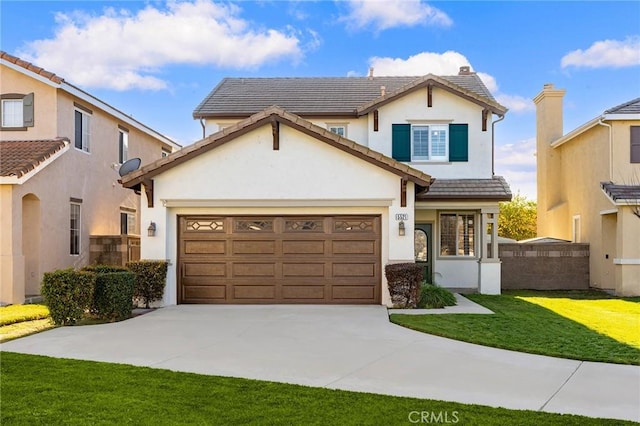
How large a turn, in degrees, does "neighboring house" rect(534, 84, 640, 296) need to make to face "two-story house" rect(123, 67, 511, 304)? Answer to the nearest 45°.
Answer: approximately 45° to its right

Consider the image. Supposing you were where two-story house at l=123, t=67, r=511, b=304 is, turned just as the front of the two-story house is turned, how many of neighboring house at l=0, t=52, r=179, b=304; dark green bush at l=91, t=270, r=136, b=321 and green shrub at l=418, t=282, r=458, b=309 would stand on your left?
1

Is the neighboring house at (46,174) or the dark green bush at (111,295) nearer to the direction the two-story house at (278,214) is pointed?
the dark green bush

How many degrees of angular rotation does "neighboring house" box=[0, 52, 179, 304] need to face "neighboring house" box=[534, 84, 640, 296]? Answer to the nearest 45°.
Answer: approximately 90° to its left

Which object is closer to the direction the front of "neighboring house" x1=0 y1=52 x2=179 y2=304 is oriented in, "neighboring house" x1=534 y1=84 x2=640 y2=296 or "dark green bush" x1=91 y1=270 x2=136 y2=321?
the dark green bush

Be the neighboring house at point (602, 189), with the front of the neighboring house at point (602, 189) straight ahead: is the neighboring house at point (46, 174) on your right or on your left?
on your right

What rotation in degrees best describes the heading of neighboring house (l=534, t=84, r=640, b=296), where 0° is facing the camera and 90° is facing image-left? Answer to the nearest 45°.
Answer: approximately 0°
